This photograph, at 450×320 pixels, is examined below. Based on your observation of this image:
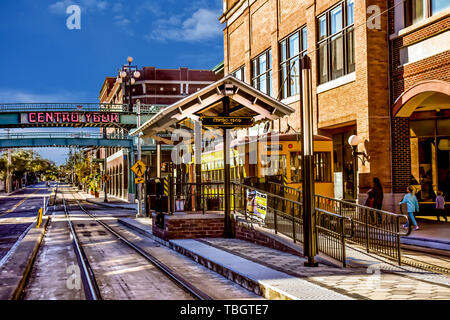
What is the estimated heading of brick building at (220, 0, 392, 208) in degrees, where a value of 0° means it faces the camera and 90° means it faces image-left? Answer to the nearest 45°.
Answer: approximately 45°

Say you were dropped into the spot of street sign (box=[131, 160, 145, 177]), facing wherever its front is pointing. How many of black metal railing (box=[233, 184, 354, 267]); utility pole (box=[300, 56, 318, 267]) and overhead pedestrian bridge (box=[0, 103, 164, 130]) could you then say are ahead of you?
2

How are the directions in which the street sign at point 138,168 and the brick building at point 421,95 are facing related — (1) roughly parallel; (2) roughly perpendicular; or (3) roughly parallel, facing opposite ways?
roughly perpendicular

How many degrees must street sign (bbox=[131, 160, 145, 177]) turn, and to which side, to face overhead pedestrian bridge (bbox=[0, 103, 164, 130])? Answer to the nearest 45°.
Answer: approximately 135° to its right
